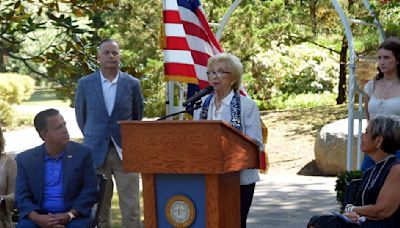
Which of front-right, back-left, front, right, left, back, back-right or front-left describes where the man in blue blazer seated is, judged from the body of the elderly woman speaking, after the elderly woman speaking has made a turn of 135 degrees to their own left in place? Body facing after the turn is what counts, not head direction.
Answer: back

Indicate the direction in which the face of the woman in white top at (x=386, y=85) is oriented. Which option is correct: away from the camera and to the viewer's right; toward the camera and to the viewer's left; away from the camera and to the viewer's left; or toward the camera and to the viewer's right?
toward the camera and to the viewer's left

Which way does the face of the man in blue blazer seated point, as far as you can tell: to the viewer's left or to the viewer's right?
to the viewer's right

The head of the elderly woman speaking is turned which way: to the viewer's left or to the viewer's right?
to the viewer's left

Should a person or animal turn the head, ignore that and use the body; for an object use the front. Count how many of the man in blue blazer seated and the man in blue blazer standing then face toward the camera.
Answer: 2

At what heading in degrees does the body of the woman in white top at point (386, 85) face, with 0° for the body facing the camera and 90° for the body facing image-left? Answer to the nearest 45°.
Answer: approximately 45°
